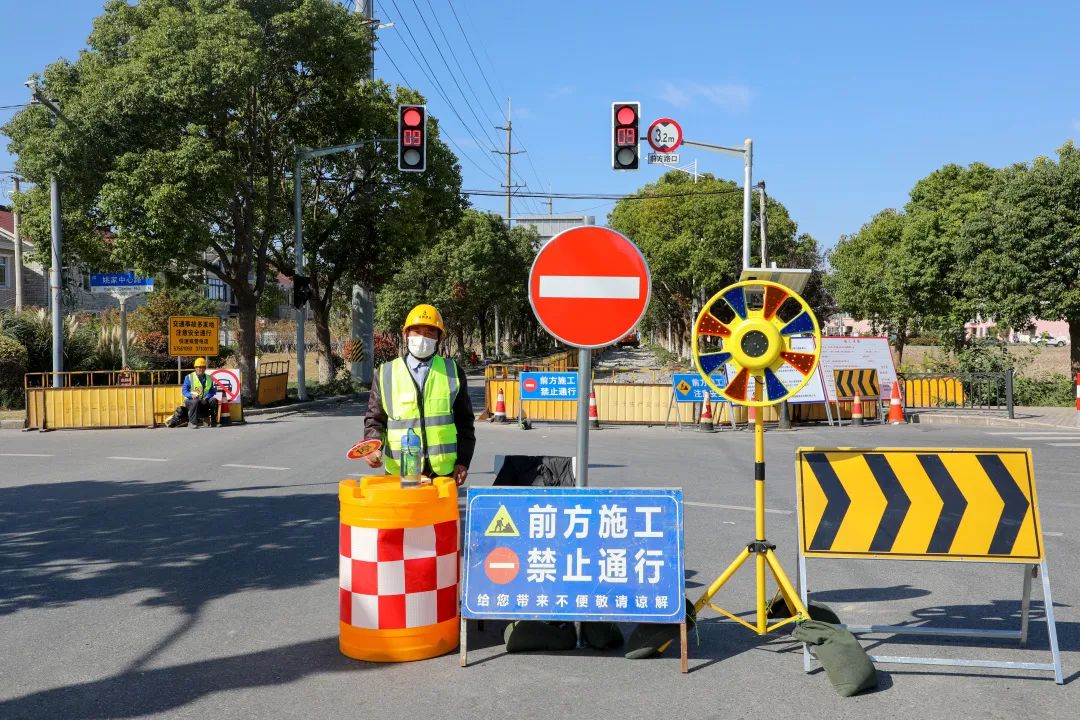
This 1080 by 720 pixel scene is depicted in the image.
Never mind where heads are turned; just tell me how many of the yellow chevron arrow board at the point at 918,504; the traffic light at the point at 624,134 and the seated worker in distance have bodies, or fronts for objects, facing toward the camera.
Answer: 3

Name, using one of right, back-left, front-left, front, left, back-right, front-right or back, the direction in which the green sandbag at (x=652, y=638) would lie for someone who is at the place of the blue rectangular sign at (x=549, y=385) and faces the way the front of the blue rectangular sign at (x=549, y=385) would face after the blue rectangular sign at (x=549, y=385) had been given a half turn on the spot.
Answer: back

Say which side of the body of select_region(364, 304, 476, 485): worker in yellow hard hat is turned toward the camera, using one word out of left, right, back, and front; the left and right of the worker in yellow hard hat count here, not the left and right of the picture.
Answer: front

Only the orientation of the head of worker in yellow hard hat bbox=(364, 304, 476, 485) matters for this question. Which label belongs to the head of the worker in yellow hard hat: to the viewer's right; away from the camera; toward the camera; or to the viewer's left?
toward the camera

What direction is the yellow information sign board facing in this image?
toward the camera

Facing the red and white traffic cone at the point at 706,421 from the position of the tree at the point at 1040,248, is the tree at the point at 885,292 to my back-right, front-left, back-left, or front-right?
back-right

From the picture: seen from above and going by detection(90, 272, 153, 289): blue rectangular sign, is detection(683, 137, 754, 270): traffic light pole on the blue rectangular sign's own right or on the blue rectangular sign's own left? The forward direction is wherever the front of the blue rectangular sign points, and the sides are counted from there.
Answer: on the blue rectangular sign's own left

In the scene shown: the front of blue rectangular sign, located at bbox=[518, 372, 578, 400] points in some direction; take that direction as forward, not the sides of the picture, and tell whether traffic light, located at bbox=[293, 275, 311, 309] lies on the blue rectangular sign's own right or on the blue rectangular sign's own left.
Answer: on the blue rectangular sign's own right

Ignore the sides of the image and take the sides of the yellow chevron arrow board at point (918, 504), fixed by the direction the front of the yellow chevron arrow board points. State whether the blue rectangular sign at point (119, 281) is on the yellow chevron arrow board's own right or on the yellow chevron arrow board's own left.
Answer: on the yellow chevron arrow board's own right

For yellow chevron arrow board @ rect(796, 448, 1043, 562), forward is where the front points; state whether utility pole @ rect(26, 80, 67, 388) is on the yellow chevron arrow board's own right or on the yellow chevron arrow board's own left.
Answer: on the yellow chevron arrow board's own right

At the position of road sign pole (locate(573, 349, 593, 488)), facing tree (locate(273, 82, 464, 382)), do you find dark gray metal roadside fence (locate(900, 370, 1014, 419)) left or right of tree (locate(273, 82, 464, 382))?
right

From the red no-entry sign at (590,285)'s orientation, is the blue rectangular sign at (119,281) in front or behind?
behind

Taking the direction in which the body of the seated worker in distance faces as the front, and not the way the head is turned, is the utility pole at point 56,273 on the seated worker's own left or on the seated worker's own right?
on the seated worker's own right

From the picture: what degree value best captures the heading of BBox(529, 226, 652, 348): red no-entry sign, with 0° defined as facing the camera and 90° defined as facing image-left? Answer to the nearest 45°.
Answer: approximately 0°

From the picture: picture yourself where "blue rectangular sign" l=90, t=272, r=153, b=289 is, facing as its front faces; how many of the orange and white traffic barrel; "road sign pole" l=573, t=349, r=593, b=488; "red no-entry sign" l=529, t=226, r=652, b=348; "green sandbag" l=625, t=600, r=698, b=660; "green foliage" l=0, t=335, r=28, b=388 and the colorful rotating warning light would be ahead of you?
5
